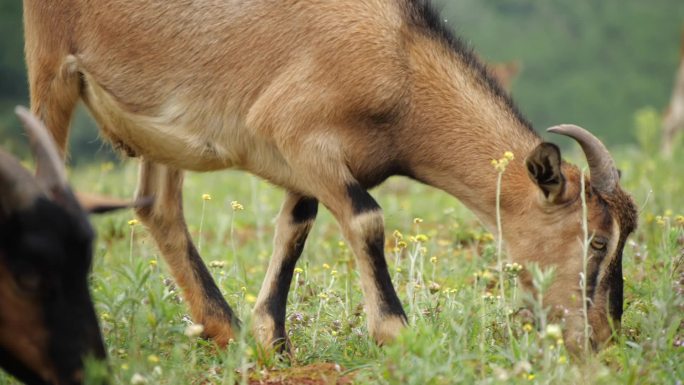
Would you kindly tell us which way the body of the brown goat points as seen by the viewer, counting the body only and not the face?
to the viewer's right
